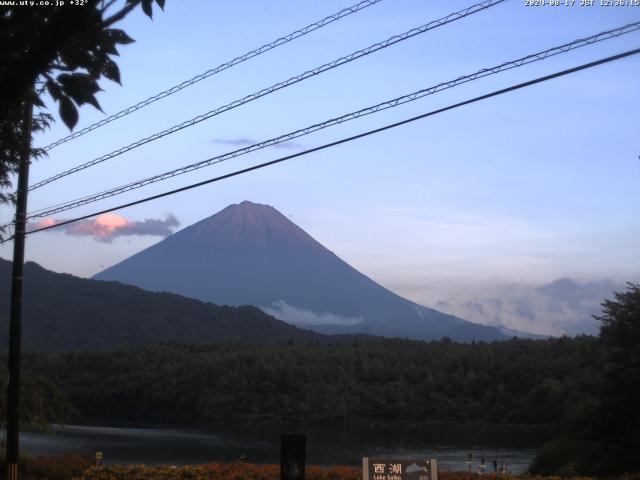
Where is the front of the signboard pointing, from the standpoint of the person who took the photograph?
facing the viewer

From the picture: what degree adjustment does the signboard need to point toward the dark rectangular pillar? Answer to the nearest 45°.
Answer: approximately 90° to its right

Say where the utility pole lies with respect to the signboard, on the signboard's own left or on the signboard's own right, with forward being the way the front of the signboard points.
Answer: on the signboard's own right
